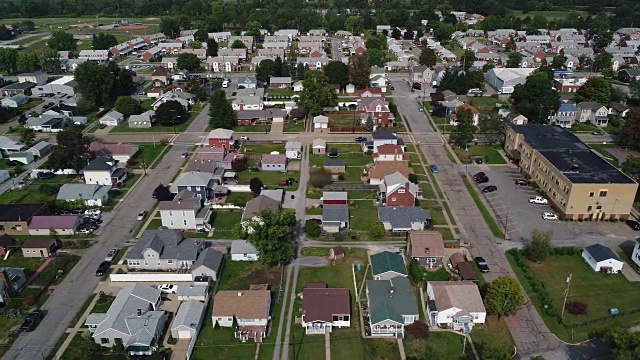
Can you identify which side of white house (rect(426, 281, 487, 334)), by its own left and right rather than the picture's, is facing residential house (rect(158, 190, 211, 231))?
right

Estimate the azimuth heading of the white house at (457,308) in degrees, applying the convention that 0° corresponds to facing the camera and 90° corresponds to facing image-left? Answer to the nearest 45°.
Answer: approximately 0°

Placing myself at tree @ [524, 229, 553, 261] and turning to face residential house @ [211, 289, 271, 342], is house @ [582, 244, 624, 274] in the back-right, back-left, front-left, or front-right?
back-left

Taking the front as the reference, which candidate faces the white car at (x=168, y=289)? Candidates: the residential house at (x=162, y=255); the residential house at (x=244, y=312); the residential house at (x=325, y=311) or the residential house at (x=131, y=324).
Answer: the residential house at (x=162, y=255)

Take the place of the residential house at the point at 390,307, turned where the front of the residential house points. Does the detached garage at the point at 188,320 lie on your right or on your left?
on your right

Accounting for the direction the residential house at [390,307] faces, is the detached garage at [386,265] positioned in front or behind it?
behind

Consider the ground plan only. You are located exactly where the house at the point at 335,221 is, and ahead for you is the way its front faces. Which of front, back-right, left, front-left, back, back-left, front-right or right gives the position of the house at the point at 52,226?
right

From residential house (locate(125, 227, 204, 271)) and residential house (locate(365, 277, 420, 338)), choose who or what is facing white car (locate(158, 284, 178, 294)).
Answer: residential house (locate(125, 227, 204, 271))

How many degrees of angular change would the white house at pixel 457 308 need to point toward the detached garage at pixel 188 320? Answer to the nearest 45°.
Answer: approximately 90° to its right
